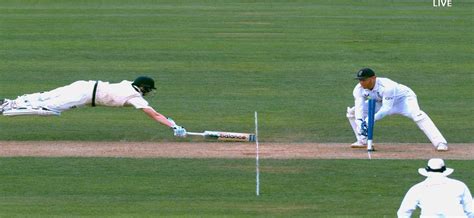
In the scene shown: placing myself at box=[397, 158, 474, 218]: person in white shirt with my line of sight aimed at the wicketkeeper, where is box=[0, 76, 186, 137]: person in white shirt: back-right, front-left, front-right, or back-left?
front-left

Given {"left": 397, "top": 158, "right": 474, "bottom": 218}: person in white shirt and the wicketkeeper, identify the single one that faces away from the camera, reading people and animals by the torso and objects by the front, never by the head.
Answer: the person in white shirt

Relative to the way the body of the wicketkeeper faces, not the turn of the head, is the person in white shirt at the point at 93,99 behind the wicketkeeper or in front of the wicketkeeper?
in front

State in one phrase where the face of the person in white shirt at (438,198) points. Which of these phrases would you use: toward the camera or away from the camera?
away from the camera

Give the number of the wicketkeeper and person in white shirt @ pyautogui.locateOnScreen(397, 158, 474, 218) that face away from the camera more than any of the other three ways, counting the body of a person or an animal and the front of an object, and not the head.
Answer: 1

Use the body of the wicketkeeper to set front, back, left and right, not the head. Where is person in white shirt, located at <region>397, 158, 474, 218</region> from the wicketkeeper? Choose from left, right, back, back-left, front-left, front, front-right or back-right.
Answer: front-left

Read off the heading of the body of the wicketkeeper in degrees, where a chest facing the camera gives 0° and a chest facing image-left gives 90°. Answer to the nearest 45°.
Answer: approximately 45°

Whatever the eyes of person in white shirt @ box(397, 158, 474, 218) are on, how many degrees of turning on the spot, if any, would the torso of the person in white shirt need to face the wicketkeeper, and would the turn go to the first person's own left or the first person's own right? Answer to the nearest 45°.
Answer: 0° — they already face them

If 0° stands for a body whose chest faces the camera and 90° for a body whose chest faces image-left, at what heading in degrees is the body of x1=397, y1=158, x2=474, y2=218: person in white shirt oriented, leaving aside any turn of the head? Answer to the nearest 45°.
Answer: approximately 180°

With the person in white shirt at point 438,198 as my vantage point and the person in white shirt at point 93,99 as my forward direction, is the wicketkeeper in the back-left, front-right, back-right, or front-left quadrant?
front-right
